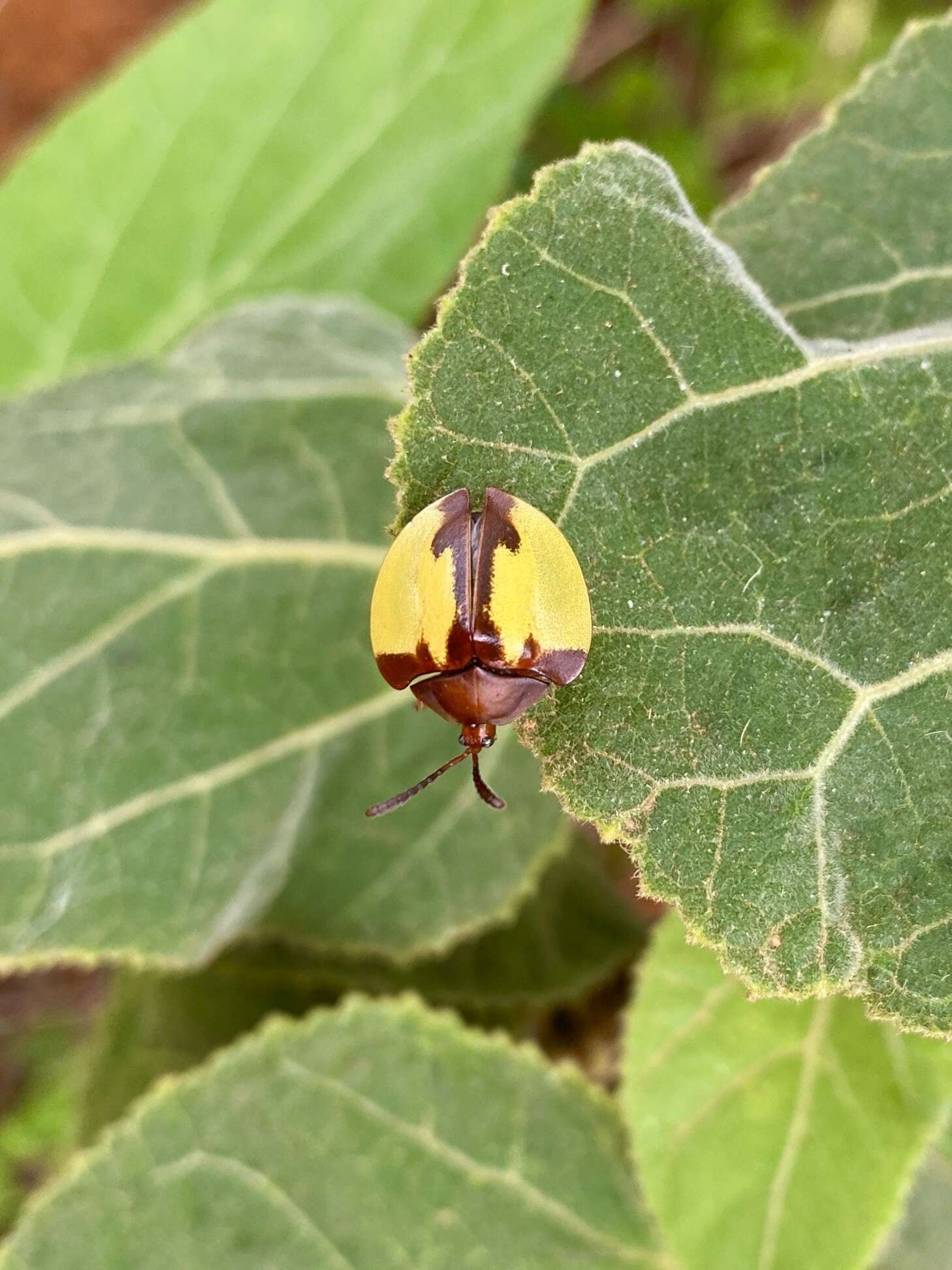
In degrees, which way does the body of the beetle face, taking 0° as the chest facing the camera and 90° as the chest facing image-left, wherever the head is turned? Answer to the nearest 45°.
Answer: approximately 0°
